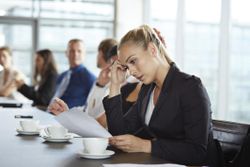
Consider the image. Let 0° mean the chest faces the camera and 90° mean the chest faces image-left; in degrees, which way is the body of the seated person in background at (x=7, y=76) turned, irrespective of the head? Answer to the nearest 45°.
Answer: approximately 45°

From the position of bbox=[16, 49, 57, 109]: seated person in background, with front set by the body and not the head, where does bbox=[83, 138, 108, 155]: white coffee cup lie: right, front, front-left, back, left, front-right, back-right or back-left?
left

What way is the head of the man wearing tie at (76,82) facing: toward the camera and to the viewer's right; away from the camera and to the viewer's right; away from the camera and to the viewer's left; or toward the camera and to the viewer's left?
toward the camera and to the viewer's right

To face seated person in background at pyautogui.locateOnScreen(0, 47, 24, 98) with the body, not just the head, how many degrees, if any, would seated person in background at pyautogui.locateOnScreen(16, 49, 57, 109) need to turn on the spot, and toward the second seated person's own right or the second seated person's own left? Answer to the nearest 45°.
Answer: approximately 45° to the second seated person's own right

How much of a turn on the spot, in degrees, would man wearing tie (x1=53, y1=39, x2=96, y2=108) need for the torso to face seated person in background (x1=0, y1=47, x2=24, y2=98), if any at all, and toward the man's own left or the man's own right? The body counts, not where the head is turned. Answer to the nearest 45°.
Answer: approximately 90° to the man's own right
